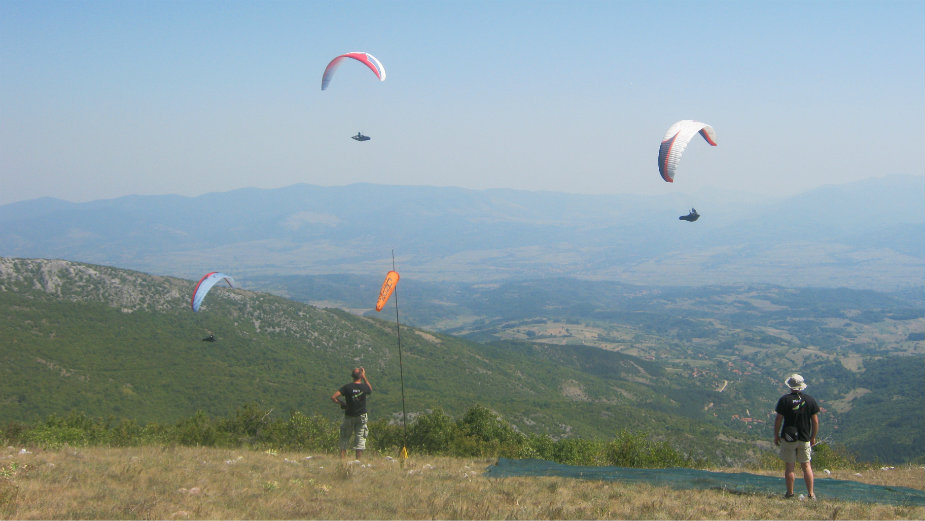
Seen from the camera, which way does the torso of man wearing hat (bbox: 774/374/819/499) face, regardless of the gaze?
away from the camera

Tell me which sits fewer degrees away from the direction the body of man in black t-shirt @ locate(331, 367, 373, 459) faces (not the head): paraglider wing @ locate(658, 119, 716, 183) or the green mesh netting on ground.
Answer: the paraglider wing

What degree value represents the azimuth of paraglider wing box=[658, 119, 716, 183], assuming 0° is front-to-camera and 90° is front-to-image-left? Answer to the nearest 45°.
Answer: approximately 135°

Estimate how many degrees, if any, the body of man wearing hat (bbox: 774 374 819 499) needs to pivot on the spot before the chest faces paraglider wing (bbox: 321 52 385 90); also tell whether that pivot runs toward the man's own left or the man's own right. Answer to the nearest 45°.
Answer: approximately 45° to the man's own left

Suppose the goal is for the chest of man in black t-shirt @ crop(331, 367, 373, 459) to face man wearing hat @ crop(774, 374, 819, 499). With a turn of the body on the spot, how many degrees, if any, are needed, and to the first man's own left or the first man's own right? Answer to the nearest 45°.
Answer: approximately 135° to the first man's own right

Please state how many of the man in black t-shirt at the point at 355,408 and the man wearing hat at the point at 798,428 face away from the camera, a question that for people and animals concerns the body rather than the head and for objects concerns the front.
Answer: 2

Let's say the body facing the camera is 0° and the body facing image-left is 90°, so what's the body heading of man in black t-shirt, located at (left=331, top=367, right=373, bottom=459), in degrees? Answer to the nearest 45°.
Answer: approximately 180°

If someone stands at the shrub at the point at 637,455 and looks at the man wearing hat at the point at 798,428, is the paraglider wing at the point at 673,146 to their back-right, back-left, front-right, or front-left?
back-left
